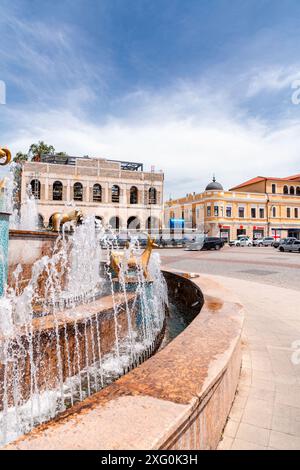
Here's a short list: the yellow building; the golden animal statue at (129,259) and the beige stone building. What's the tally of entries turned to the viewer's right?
1

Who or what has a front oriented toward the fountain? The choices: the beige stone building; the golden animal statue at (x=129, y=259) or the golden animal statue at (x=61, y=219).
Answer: the beige stone building

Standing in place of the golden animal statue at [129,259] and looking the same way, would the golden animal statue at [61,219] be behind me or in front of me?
behind

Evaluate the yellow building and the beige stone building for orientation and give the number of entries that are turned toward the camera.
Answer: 2

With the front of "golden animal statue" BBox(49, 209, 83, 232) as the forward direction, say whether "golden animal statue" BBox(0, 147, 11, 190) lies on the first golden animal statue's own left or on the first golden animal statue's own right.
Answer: on the first golden animal statue's own right

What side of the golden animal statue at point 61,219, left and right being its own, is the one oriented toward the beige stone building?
left

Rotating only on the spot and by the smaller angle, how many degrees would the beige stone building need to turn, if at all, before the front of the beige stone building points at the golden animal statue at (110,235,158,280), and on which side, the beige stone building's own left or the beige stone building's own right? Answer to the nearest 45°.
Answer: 0° — it already faces it

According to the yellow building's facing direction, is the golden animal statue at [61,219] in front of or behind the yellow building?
in front

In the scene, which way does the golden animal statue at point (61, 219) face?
to the viewer's right
